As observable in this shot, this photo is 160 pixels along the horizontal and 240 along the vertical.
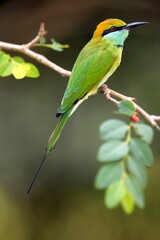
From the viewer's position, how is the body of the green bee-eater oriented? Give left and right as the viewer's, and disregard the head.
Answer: facing to the right of the viewer

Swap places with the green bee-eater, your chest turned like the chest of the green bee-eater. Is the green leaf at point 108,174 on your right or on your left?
on your right
